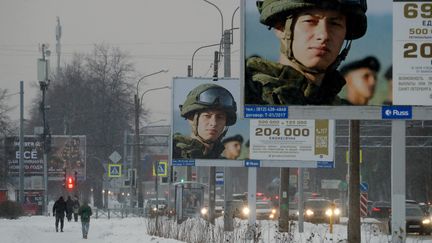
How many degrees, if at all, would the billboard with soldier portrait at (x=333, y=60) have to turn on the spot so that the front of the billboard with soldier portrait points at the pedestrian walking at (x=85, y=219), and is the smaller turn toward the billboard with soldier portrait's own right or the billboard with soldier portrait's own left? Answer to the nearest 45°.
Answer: approximately 135° to the billboard with soldier portrait's own right

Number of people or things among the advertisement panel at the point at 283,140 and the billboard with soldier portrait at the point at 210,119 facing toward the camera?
2

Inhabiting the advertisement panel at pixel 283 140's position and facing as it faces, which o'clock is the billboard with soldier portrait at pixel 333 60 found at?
The billboard with soldier portrait is roughly at 12 o'clock from the advertisement panel.

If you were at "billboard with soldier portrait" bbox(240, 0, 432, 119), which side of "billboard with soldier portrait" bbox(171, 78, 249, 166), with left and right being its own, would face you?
front

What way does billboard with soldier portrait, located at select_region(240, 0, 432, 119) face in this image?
toward the camera

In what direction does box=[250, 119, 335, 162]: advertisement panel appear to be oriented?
toward the camera

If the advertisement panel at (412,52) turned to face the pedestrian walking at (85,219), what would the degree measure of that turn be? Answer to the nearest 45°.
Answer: approximately 135° to its right

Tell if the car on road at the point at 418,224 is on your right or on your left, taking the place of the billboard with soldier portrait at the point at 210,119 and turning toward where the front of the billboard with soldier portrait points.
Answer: on your left

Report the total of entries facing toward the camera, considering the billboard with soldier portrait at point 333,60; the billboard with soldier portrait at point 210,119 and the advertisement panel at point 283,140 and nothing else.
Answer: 3
